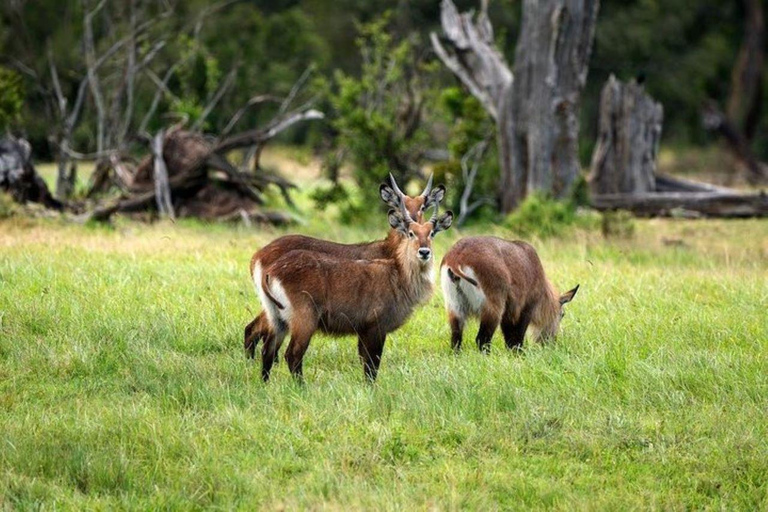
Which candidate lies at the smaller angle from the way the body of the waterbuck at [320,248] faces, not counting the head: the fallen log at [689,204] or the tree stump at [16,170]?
the fallen log

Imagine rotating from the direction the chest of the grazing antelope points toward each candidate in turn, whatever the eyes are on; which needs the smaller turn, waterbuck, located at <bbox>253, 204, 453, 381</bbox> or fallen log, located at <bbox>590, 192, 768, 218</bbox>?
the fallen log

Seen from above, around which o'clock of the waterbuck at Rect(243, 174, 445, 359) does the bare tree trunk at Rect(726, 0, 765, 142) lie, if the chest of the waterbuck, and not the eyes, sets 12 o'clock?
The bare tree trunk is roughly at 10 o'clock from the waterbuck.

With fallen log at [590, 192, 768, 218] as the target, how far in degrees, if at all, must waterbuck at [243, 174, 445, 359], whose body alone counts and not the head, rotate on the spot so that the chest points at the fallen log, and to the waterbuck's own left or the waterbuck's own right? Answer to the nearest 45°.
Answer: approximately 45° to the waterbuck's own left

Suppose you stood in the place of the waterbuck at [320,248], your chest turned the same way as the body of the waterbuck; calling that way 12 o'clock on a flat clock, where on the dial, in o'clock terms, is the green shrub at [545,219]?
The green shrub is roughly at 10 o'clock from the waterbuck.

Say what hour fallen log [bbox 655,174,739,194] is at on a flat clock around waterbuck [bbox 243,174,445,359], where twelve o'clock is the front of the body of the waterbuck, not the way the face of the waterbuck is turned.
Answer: The fallen log is roughly at 10 o'clock from the waterbuck.

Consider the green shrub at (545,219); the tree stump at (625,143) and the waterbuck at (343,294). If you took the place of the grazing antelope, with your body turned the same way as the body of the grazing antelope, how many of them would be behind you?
1

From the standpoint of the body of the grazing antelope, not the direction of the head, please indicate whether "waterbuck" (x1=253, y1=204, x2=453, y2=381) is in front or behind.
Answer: behind

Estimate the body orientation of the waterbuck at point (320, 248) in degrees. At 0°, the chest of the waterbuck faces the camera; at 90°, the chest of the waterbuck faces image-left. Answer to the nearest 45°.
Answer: approximately 270°

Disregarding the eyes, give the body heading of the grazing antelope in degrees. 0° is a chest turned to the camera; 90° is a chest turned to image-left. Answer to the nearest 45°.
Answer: approximately 225°

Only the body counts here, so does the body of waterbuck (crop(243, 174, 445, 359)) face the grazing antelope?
yes

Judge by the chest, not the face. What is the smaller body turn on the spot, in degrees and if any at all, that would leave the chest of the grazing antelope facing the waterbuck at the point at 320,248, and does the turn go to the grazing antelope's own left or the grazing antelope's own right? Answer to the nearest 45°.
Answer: approximately 135° to the grazing antelope's own left

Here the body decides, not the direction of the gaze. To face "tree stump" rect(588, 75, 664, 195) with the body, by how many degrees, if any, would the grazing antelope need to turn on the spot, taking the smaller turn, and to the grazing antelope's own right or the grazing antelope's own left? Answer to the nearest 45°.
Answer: approximately 45° to the grazing antelope's own left
